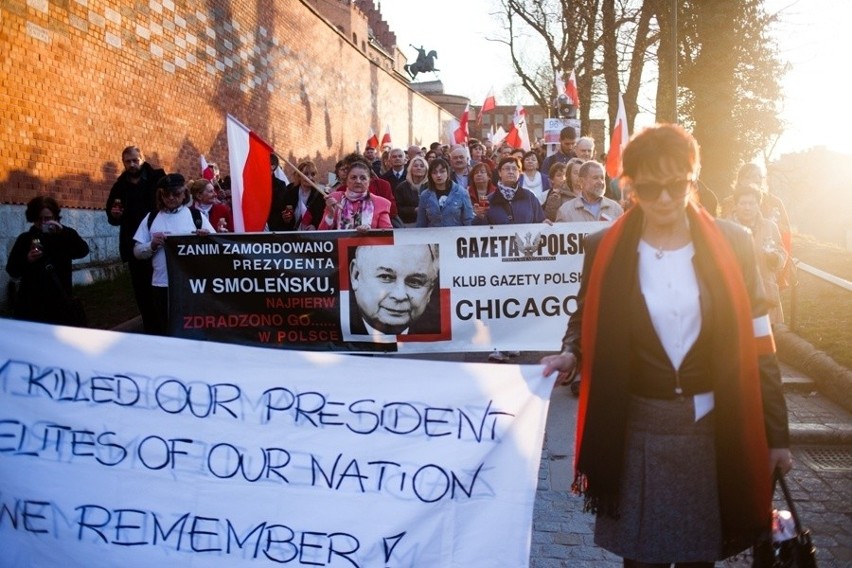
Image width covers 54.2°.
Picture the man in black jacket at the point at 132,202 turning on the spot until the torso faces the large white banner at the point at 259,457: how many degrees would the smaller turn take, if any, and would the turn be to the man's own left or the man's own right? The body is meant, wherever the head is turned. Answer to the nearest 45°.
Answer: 0° — they already face it

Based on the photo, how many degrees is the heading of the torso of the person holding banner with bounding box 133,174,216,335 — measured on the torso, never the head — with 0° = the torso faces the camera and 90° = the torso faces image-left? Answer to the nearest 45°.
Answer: approximately 0°

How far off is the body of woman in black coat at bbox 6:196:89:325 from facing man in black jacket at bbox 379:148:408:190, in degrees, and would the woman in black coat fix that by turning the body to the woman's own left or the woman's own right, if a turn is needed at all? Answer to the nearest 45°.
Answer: approximately 135° to the woman's own left

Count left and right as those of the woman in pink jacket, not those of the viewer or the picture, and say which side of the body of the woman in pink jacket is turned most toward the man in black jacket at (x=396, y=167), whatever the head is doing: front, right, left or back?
back

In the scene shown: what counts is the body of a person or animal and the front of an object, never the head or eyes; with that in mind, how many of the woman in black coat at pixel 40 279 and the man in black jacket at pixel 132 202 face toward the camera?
2

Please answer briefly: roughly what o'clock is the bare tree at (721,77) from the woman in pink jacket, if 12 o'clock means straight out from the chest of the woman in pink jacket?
The bare tree is roughly at 7 o'clock from the woman in pink jacket.

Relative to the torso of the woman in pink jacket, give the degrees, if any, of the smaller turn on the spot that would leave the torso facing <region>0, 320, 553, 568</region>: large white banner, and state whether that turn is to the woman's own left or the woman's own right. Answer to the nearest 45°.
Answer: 0° — they already face it

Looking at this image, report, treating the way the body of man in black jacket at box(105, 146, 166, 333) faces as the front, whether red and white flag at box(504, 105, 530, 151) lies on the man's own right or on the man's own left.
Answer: on the man's own left
